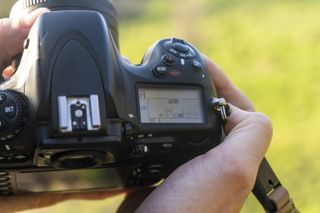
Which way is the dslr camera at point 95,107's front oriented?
away from the camera
